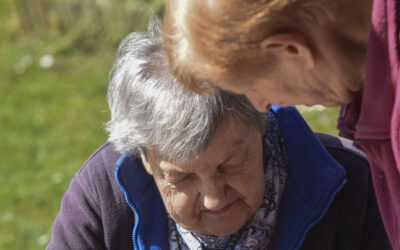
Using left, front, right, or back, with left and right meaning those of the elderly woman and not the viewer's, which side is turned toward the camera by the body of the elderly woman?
front

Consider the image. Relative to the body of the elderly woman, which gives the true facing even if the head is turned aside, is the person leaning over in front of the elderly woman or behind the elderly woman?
in front
